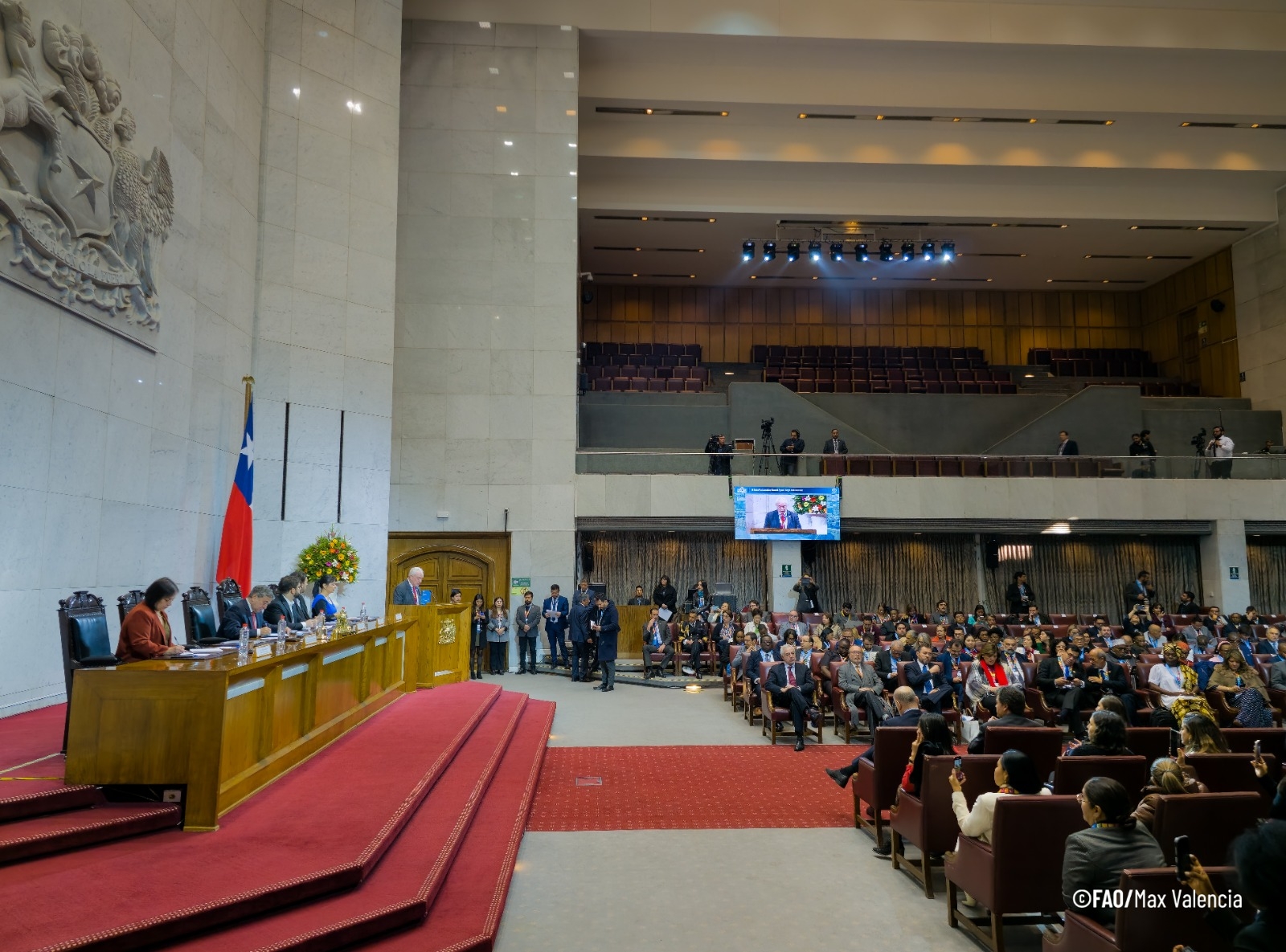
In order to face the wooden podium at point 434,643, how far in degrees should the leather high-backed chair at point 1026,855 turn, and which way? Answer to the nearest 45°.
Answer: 0° — it already faces it

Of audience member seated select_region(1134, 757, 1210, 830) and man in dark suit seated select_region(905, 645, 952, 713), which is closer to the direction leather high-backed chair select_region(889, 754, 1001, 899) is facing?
the man in dark suit seated

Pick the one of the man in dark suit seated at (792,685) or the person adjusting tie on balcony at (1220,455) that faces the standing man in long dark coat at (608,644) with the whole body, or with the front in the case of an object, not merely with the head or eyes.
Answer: the person adjusting tie on balcony

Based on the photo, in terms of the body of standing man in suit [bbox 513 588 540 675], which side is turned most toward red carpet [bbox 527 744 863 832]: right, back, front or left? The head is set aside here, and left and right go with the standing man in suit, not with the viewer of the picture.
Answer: front

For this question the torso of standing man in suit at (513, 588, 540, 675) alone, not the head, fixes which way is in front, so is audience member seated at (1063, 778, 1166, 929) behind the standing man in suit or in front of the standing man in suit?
in front

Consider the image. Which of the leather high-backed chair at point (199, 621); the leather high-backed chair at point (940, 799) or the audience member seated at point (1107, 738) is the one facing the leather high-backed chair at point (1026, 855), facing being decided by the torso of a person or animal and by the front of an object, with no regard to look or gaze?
the leather high-backed chair at point (199, 621)

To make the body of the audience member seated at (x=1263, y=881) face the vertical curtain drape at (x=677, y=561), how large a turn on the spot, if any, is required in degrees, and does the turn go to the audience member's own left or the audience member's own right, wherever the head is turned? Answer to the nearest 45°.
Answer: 0° — they already face it

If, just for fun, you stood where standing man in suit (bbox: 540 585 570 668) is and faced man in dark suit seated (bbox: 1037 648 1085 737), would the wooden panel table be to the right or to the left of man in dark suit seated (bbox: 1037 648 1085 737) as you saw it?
right

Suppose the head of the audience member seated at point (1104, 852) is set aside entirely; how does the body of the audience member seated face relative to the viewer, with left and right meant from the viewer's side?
facing away from the viewer and to the left of the viewer

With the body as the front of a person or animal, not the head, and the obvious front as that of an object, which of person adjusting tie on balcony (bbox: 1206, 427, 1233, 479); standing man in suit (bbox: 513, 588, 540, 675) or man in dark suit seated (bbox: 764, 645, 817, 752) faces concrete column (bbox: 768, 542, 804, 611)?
the person adjusting tie on balcony

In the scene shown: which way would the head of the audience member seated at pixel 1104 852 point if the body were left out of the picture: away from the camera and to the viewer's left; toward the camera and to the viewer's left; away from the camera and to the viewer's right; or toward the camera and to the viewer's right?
away from the camera and to the viewer's left

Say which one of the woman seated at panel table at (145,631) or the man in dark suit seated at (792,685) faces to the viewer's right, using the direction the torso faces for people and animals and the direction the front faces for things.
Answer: the woman seated at panel table
